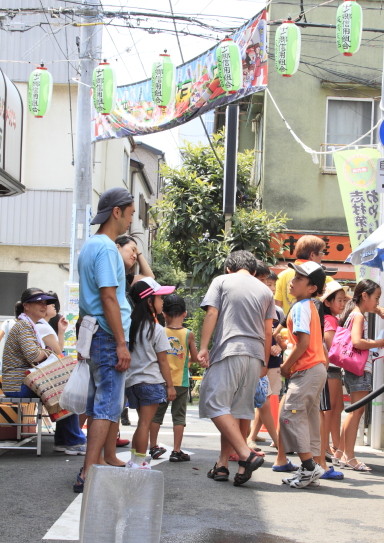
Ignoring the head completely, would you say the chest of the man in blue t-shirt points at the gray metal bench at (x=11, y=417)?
no

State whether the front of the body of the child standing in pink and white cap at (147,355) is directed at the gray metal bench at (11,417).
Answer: no

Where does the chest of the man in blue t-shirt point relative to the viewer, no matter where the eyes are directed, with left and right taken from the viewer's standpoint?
facing away from the viewer and to the right of the viewer

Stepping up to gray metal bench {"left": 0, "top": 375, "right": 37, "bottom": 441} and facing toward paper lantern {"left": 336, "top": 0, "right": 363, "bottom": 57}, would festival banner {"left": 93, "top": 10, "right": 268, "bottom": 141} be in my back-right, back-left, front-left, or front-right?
front-left

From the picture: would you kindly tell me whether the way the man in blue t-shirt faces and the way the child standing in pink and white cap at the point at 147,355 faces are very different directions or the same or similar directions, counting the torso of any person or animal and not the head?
same or similar directions

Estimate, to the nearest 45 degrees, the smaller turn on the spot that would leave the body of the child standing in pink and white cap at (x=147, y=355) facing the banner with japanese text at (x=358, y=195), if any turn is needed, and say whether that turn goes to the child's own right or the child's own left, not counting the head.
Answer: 0° — they already face it

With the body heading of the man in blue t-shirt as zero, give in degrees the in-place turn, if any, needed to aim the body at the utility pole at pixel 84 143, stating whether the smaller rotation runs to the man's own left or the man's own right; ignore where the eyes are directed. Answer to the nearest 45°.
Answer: approximately 45° to the man's own left

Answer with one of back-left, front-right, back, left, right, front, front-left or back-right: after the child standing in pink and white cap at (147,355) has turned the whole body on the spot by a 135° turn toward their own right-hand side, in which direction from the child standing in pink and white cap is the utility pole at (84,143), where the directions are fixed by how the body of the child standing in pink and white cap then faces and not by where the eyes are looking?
back

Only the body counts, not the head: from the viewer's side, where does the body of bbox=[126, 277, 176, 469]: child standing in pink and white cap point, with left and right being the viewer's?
facing away from the viewer and to the right of the viewer

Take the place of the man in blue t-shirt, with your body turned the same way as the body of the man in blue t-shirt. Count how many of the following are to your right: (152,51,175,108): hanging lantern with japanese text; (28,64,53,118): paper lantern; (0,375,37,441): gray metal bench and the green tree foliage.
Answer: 0

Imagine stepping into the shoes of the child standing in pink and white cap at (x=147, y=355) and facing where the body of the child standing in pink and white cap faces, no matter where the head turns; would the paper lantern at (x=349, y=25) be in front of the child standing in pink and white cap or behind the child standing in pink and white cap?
in front

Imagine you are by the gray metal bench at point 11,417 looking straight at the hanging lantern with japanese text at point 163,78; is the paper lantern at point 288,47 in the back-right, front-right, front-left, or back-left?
front-right

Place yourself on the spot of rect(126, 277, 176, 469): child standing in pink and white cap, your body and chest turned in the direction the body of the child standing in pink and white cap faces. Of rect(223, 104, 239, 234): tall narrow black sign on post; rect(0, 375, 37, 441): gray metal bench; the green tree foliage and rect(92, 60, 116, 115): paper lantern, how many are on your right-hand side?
0

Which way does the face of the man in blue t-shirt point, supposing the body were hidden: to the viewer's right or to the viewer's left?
to the viewer's right

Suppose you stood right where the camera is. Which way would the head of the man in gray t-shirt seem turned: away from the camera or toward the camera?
away from the camera
